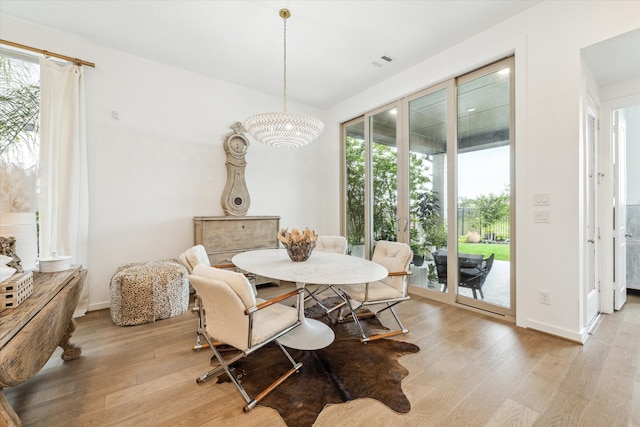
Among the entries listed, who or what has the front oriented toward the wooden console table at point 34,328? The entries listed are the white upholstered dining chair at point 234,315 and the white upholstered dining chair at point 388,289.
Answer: the white upholstered dining chair at point 388,289

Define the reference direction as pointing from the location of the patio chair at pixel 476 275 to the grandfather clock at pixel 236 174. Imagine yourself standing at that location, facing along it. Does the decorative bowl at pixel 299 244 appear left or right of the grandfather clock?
left

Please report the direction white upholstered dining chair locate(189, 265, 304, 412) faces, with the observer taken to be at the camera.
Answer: facing away from the viewer and to the right of the viewer

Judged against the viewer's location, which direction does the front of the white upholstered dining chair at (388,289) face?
facing the viewer and to the left of the viewer

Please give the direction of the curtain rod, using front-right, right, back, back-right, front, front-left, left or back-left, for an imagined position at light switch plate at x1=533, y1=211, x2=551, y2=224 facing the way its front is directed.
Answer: front-right

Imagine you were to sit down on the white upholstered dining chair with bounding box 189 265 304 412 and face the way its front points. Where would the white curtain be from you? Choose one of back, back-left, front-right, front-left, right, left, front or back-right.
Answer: left

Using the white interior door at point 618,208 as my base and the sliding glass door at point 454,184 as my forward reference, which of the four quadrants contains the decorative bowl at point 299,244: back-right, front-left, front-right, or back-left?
front-left

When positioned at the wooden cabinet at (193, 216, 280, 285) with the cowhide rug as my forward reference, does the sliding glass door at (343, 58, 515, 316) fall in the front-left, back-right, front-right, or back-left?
front-left

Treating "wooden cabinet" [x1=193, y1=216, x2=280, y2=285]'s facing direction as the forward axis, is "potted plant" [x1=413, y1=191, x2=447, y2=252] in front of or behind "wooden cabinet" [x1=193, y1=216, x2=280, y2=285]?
in front

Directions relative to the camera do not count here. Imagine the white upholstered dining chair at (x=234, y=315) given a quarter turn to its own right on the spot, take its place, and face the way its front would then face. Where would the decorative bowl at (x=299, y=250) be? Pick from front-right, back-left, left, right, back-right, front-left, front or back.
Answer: left

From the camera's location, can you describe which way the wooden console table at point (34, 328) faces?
facing the viewer and to the right of the viewer

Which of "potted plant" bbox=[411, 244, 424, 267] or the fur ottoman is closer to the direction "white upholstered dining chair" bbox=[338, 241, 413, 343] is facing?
the fur ottoman
